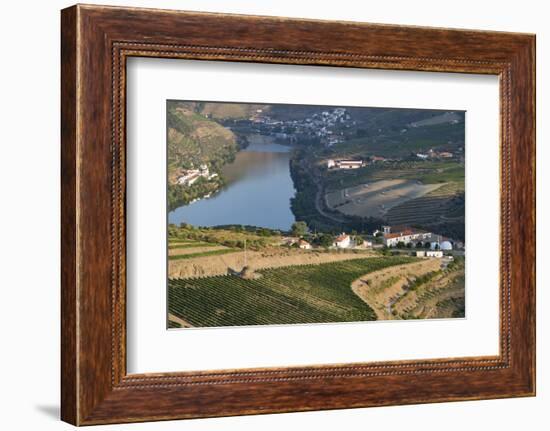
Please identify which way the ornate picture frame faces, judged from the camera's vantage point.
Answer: facing the viewer and to the right of the viewer
